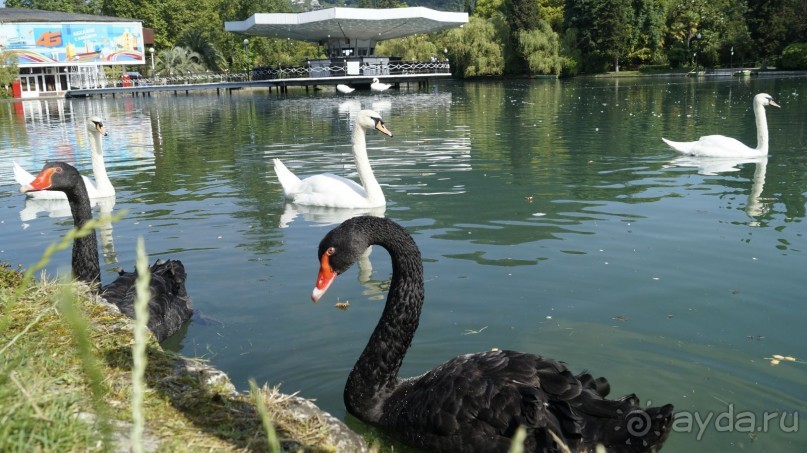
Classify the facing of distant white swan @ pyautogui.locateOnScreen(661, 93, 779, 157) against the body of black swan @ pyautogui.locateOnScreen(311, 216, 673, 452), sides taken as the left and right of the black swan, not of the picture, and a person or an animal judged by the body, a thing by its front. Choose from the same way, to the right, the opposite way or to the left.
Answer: the opposite way

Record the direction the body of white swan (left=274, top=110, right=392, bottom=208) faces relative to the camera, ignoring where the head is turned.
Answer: to the viewer's right

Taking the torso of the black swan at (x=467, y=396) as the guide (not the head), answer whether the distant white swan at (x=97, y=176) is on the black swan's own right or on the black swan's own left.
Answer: on the black swan's own right

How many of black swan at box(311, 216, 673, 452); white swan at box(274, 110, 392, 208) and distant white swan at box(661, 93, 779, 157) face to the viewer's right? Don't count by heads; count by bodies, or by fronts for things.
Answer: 2

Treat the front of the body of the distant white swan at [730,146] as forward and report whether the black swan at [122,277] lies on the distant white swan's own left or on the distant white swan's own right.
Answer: on the distant white swan's own right

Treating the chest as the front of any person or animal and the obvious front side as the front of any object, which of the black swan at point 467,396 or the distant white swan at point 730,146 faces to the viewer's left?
the black swan

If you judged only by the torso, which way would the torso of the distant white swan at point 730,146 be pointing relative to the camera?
to the viewer's right

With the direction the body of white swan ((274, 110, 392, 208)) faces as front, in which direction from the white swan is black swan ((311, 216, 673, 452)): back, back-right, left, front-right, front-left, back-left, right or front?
right

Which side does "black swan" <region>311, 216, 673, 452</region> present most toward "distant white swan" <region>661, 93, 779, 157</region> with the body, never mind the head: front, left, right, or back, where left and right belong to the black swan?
right

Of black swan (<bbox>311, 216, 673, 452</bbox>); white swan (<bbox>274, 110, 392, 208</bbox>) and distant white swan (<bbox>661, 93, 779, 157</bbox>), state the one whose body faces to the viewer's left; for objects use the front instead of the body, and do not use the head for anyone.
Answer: the black swan

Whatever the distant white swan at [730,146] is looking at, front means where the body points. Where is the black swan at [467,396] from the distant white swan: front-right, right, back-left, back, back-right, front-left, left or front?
right

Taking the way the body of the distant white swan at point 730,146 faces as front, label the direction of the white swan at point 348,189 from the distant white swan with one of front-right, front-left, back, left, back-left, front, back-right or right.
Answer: back-right

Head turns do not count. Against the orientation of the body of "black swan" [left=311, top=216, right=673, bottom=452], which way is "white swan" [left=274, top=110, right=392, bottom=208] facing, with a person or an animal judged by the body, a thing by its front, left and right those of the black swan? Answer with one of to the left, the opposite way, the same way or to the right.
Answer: the opposite way

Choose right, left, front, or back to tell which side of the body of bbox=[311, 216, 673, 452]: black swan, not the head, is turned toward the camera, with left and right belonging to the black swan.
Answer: left
